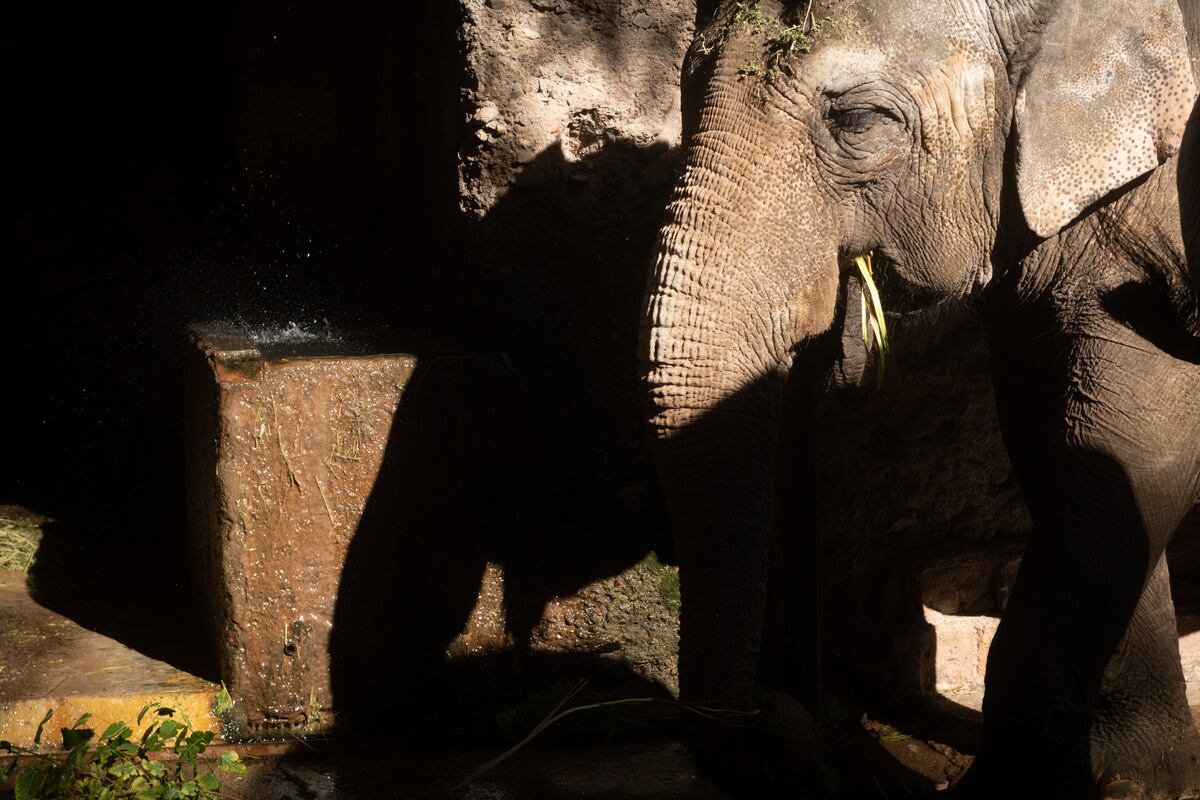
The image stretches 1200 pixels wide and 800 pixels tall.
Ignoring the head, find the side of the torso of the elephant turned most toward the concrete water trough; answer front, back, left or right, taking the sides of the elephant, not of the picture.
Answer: front

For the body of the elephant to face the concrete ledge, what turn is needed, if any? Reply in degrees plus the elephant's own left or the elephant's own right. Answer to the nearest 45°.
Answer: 0° — it already faces it

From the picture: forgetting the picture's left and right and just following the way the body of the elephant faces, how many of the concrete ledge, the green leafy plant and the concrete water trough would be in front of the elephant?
3

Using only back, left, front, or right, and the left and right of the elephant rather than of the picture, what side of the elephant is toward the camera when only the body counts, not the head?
left

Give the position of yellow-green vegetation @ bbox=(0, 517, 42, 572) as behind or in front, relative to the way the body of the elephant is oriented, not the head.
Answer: in front
